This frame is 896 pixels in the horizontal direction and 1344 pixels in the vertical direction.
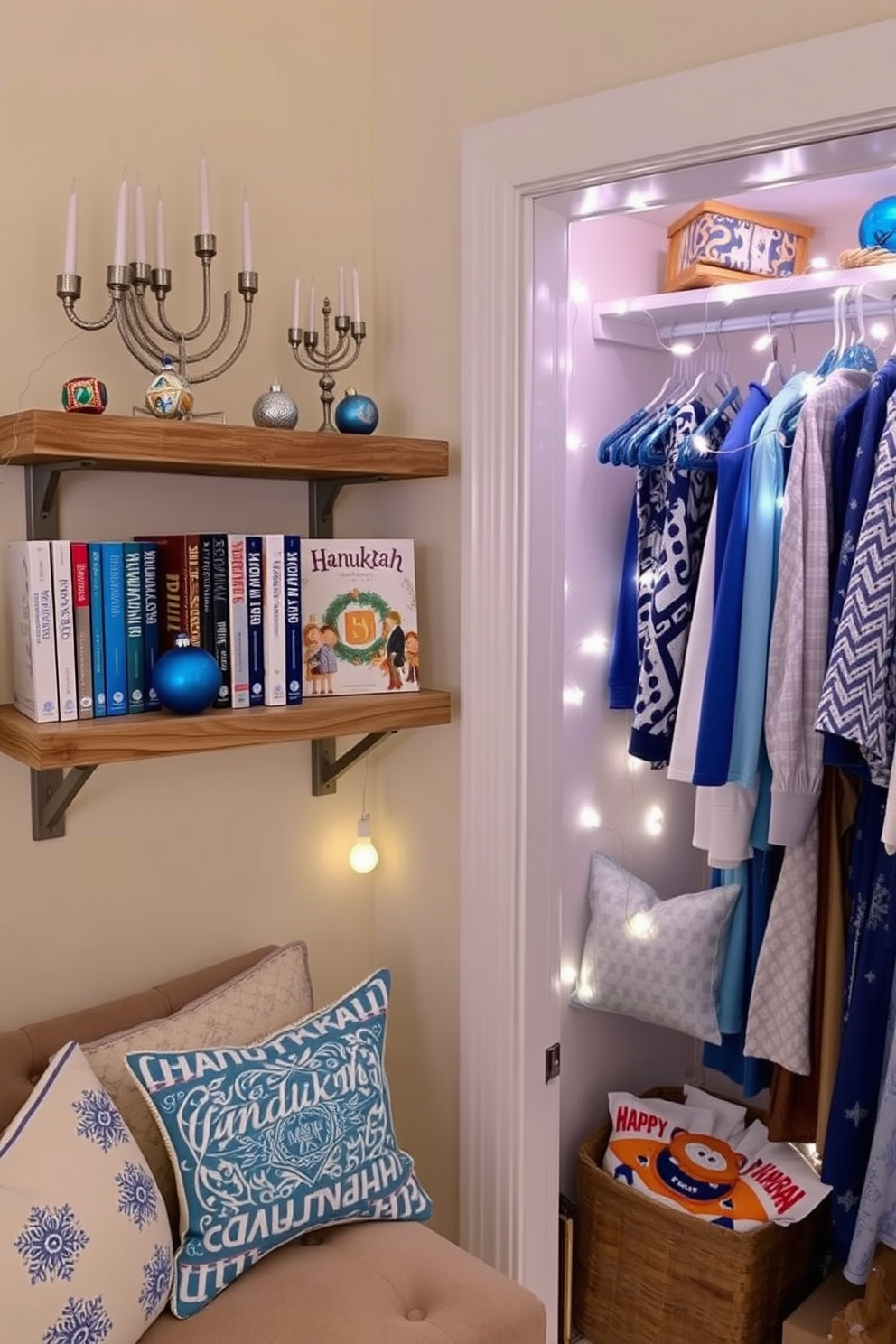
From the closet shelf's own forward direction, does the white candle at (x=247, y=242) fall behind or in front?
in front

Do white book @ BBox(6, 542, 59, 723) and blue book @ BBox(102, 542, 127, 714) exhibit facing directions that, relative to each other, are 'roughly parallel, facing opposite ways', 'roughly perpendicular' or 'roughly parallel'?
roughly parallel

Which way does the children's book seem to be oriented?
toward the camera

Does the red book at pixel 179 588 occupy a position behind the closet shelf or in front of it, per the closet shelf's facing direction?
in front
